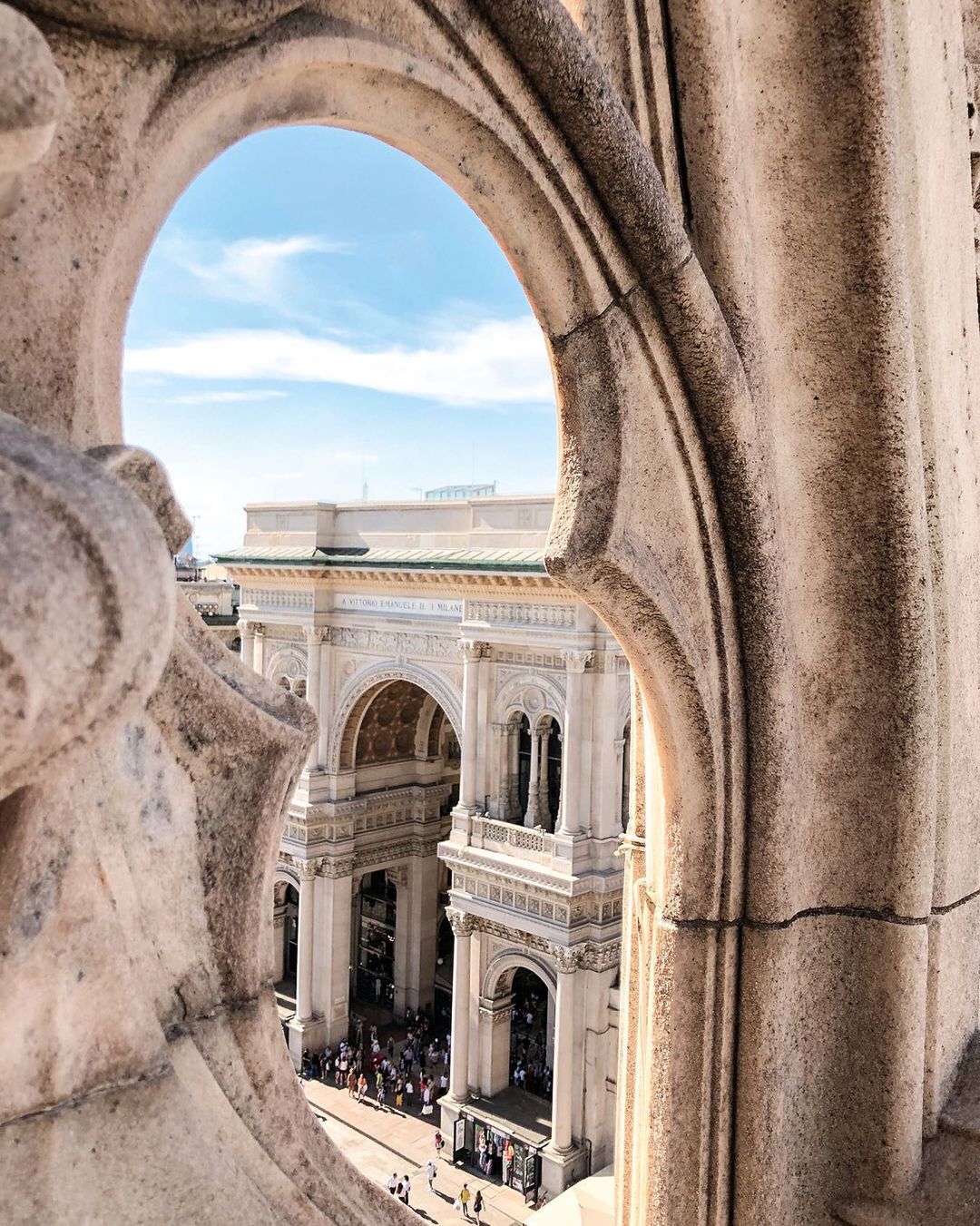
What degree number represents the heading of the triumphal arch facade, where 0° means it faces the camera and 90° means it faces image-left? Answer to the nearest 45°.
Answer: approximately 45°
